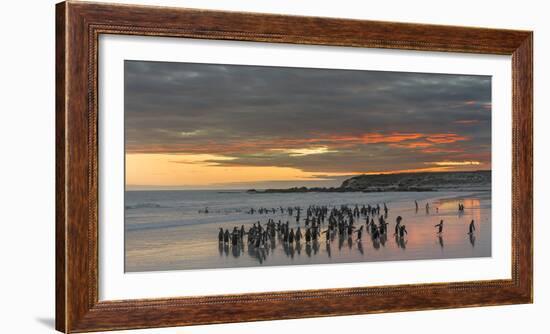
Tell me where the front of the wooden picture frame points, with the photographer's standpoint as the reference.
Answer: facing the viewer and to the right of the viewer
